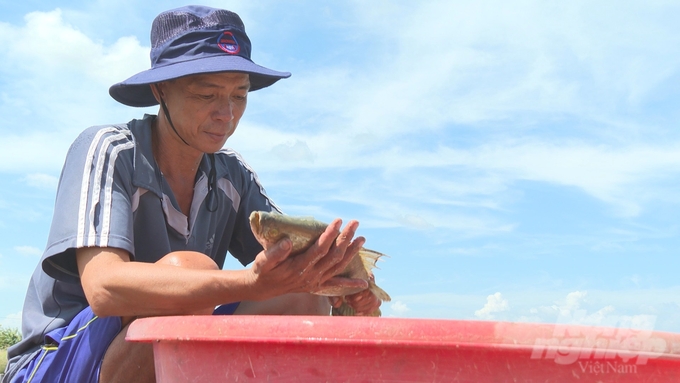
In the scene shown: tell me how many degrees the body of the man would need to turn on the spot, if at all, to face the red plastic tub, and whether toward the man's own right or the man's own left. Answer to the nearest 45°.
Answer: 0° — they already face it

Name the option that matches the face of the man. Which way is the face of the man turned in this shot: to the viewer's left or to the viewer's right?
to the viewer's right

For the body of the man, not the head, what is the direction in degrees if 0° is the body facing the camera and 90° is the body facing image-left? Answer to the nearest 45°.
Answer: approximately 315°
